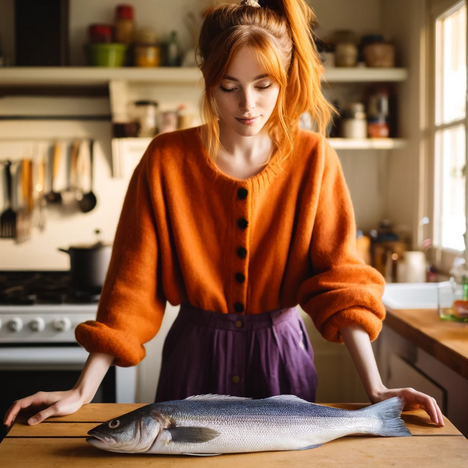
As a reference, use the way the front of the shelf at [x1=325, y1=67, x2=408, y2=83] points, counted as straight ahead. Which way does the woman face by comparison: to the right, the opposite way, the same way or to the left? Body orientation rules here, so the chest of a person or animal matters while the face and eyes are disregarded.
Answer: the same way

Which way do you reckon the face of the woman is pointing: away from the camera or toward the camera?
toward the camera

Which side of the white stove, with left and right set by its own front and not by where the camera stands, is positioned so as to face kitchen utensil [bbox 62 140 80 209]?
back

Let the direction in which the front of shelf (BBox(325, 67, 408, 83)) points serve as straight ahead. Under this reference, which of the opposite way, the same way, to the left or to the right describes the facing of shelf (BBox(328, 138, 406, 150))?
the same way

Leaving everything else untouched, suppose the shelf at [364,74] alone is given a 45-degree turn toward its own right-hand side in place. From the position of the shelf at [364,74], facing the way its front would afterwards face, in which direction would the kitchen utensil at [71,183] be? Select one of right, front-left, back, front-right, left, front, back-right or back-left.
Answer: front-right

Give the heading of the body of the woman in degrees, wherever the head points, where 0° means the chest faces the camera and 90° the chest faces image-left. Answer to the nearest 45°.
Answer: approximately 0°

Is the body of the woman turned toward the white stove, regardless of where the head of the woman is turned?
no

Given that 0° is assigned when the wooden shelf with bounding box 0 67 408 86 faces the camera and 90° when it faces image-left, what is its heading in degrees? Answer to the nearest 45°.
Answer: approximately 0°

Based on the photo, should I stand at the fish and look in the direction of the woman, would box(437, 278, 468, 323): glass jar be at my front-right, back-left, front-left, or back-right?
front-right

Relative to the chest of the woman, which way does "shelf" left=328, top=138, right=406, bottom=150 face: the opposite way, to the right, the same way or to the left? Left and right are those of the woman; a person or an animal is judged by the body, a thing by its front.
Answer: the same way

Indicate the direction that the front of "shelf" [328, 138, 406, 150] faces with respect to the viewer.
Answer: facing the viewer

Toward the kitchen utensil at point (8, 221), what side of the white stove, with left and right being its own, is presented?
back

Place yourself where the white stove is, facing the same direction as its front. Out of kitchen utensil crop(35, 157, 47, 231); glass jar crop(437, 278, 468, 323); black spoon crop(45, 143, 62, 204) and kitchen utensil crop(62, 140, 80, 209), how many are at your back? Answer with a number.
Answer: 3
